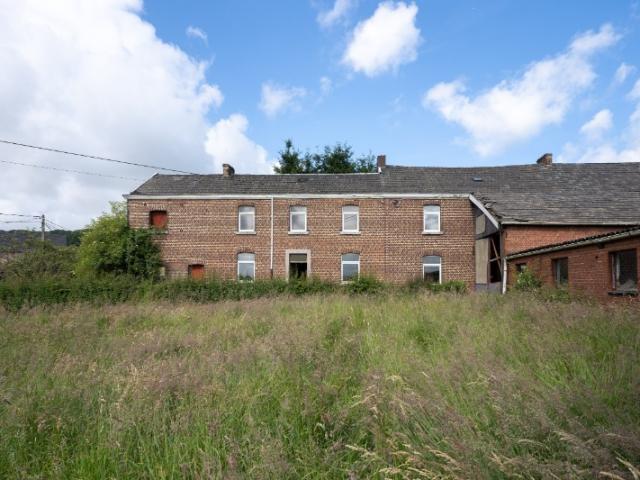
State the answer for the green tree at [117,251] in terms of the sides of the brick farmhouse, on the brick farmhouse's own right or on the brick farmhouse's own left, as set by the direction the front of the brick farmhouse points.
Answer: on the brick farmhouse's own right

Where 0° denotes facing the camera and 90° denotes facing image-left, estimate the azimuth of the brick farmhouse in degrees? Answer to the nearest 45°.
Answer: approximately 0°

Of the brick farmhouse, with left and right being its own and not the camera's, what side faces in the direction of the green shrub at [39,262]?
right

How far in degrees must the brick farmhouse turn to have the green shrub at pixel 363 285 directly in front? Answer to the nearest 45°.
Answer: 0° — it already faces it
